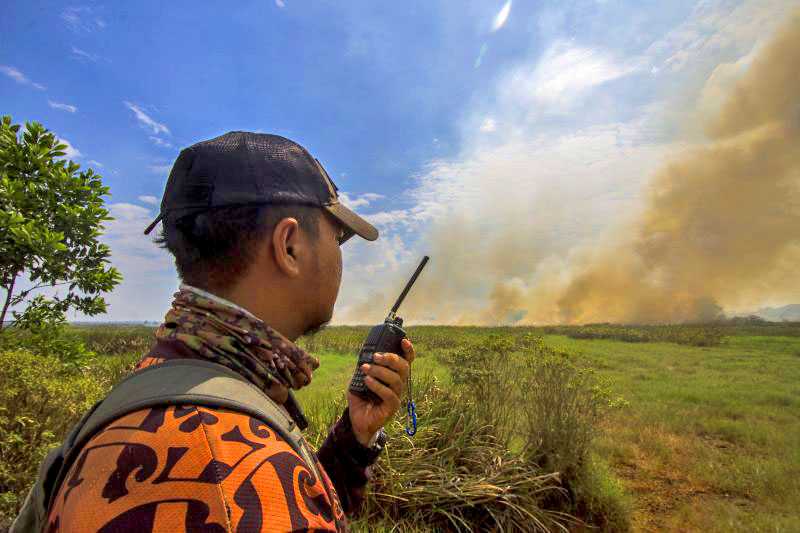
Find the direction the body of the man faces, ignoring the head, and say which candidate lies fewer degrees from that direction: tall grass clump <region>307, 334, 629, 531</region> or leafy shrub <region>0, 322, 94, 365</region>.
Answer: the tall grass clump

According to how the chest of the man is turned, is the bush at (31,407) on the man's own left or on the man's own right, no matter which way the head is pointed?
on the man's own left

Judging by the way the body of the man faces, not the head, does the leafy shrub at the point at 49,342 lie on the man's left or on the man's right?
on the man's left

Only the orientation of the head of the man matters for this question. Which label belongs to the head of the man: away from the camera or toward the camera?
away from the camera

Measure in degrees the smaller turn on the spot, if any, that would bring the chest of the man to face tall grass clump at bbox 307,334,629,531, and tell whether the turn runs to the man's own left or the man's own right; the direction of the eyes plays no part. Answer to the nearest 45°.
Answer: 0° — they already face it

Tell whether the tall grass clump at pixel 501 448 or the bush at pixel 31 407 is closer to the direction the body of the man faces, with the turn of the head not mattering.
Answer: the tall grass clump

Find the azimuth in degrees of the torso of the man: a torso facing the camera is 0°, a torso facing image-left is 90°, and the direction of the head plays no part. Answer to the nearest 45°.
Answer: approximately 225°
